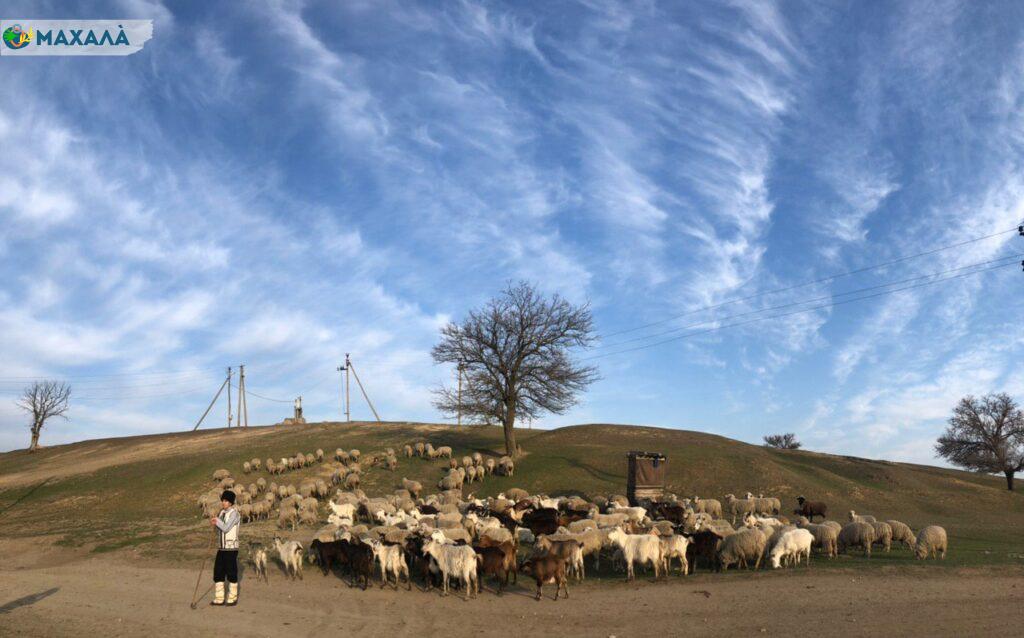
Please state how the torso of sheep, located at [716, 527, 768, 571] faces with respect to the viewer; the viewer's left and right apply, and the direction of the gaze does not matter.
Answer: facing to the left of the viewer

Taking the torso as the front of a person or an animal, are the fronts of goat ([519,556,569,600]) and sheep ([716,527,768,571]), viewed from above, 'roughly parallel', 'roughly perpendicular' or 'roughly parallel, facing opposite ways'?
roughly parallel

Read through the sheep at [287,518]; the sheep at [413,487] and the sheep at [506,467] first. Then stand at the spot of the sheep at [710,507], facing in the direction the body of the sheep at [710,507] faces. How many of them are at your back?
0

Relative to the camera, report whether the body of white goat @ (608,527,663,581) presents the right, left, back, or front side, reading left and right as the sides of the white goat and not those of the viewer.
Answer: left

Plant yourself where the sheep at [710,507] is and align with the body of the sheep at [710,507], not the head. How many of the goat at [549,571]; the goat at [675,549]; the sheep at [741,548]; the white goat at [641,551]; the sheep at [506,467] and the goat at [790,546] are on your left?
5

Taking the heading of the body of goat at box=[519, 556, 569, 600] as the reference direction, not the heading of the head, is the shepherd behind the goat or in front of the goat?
in front

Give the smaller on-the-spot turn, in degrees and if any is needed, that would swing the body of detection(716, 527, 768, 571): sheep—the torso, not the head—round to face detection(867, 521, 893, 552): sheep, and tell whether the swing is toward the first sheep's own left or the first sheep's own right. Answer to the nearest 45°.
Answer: approximately 135° to the first sheep's own right

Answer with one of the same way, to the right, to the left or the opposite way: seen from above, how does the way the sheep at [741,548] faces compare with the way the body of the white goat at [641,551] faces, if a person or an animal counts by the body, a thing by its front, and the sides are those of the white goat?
the same way

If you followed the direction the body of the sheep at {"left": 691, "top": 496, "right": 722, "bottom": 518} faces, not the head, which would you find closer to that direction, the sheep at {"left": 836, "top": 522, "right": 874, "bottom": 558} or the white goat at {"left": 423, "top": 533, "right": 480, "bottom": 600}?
the white goat

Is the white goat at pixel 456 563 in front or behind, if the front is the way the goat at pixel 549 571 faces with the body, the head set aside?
in front

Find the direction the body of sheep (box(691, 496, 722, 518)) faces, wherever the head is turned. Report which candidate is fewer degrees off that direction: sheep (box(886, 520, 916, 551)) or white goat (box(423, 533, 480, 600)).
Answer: the white goat

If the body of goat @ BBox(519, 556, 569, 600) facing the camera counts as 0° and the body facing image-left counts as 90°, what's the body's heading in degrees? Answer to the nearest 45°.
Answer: approximately 90°

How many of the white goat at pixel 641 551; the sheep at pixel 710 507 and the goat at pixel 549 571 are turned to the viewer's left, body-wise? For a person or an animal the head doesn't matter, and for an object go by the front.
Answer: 3

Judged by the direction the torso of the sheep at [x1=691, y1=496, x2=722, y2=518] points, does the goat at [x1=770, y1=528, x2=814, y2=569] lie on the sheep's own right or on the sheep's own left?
on the sheep's own left

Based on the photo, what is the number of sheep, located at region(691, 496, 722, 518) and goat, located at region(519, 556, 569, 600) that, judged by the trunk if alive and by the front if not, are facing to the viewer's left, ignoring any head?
2

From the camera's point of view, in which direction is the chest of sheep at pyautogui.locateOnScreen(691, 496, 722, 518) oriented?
to the viewer's left
